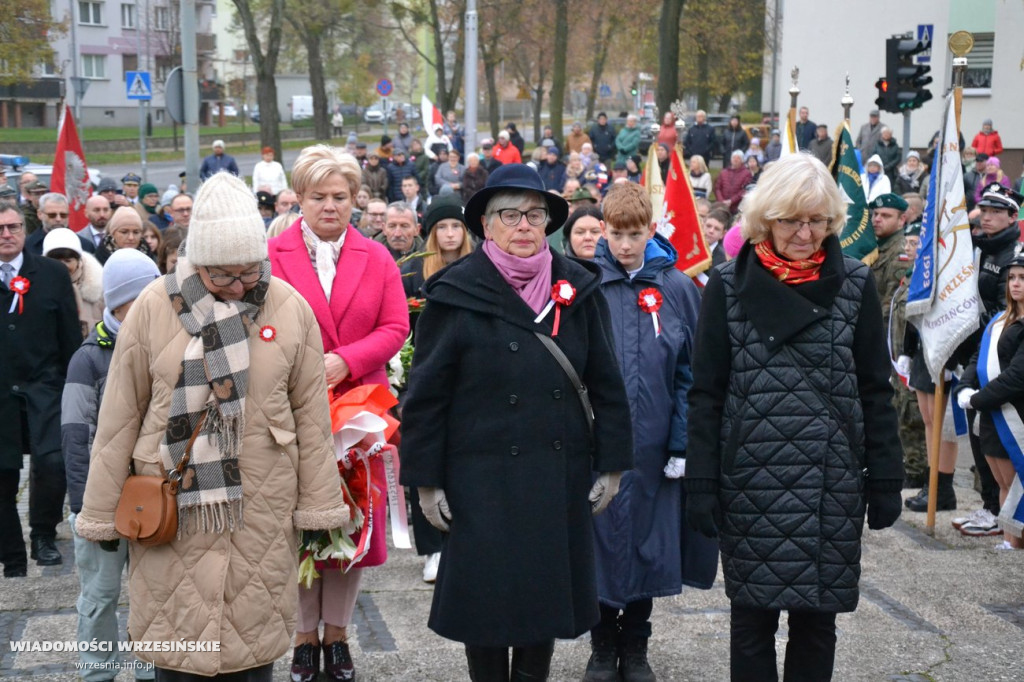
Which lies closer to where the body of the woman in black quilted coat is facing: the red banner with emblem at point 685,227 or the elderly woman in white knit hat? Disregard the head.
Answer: the elderly woman in white knit hat

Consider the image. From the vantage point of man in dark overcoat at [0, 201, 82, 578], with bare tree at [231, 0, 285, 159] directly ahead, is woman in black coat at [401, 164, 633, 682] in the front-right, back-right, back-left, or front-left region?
back-right

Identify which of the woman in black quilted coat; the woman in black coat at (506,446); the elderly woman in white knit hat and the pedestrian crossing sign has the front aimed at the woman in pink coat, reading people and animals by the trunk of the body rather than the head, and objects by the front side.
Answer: the pedestrian crossing sign

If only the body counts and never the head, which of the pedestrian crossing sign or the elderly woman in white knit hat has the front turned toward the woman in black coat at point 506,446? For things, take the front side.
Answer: the pedestrian crossing sign

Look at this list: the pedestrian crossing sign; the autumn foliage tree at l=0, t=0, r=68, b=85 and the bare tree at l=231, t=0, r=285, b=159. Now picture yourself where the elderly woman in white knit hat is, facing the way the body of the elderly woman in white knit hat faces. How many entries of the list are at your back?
3

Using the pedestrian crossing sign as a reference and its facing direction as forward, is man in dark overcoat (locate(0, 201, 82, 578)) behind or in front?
in front

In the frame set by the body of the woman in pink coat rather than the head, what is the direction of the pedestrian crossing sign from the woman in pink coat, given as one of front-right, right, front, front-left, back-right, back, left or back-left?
back
